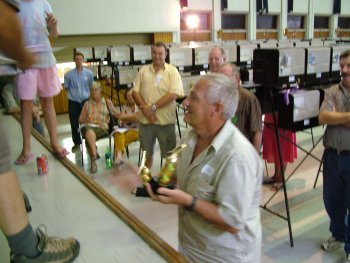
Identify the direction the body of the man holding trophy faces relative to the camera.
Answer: to the viewer's left

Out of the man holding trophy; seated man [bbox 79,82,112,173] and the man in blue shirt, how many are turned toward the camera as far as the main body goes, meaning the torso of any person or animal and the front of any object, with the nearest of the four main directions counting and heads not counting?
2

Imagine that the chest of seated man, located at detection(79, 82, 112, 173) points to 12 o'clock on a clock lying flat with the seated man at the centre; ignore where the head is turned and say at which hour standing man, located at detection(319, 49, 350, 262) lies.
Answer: The standing man is roughly at 11 o'clock from the seated man.

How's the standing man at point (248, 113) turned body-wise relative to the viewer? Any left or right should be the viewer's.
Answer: facing the viewer and to the left of the viewer

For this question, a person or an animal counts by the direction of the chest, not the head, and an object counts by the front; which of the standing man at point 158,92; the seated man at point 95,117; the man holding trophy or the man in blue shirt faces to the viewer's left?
the man holding trophy

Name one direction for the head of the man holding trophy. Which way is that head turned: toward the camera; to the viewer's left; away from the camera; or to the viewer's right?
to the viewer's left

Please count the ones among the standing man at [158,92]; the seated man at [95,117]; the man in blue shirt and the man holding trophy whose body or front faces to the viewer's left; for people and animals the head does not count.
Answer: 1

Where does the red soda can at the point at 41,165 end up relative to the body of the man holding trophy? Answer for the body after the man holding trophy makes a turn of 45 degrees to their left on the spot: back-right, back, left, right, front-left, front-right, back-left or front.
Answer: right

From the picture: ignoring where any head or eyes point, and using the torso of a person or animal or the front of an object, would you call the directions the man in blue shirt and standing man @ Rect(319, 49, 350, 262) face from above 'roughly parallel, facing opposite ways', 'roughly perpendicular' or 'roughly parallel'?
roughly perpendicular

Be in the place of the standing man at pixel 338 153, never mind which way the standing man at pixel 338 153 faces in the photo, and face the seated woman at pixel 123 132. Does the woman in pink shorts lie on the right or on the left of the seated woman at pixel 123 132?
left

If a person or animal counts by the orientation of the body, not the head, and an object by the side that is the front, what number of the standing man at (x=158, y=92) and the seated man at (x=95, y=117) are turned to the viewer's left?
0

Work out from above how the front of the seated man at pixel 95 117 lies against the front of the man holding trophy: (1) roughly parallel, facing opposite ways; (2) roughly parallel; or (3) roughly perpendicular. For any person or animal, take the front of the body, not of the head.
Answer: roughly perpendicular
